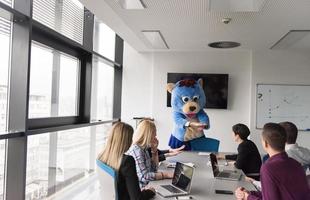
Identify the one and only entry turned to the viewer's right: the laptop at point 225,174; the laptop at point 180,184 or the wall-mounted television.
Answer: the laptop at point 225,174

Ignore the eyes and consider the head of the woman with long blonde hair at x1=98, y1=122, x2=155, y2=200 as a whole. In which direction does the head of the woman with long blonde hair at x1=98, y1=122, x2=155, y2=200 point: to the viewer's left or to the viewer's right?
to the viewer's right

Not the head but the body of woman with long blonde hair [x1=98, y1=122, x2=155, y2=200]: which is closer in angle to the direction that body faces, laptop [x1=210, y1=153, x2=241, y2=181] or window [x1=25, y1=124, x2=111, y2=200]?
the laptop

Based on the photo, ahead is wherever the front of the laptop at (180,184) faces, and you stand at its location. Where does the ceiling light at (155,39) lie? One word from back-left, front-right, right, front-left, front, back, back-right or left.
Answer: back-right

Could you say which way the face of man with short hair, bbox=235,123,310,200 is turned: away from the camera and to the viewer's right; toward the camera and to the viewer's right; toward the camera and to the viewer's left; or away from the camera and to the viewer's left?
away from the camera and to the viewer's left

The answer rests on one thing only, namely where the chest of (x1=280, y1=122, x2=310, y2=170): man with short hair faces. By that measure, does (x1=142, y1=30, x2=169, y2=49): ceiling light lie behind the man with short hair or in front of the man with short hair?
in front

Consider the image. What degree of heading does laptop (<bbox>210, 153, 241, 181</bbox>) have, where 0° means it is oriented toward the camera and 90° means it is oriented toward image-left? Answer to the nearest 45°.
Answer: approximately 270°

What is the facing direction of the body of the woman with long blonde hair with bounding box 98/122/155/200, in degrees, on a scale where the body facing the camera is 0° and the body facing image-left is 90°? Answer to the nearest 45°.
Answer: approximately 225°

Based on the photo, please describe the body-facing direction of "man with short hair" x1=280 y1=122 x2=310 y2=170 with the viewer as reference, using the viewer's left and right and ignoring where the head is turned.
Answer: facing away from the viewer and to the left of the viewer

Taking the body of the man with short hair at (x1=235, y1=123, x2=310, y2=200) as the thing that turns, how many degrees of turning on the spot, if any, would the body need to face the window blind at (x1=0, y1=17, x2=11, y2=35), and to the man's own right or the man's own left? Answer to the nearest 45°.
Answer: approximately 45° to the man's own left

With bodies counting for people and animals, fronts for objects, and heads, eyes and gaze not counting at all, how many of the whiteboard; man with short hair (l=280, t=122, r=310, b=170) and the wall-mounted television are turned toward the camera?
2

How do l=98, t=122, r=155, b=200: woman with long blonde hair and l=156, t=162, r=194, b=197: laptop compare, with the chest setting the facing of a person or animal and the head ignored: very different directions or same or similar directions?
very different directions

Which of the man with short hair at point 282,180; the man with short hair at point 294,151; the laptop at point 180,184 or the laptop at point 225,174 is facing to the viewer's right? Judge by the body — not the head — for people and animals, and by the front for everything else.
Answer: the laptop at point 225,174
